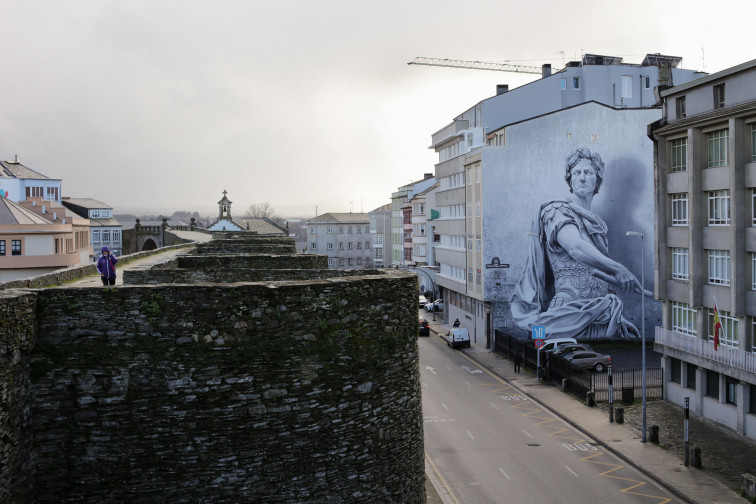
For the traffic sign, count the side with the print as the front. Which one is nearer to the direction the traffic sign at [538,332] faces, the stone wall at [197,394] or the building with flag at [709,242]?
the stone wall

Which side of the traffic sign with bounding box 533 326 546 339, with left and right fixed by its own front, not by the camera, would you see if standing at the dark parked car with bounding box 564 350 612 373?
left

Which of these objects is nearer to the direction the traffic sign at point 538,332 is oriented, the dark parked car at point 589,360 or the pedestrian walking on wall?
the pedestrian walking on wall

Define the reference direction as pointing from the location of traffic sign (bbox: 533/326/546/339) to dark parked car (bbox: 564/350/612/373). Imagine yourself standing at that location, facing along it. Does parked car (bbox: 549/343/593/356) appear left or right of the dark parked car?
left

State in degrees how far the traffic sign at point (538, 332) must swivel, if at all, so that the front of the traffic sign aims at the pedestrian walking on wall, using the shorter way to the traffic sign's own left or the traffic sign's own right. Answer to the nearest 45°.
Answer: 0° — it already faces them

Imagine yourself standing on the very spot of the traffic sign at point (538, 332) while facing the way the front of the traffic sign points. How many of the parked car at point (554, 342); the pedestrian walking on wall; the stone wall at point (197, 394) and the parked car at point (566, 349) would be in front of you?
2

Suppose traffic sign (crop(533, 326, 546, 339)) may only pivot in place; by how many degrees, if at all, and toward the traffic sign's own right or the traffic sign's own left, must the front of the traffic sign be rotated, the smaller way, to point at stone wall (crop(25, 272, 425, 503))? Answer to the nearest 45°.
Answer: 0° — it already faces it

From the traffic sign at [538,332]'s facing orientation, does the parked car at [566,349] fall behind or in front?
behind

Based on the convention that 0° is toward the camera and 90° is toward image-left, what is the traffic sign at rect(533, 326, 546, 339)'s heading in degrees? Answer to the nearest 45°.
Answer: approximately 0°

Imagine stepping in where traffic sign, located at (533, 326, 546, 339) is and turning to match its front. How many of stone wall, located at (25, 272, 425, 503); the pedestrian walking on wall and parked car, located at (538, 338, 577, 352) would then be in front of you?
2

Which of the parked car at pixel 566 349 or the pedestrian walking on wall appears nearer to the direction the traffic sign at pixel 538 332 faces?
the pedestrian walking on wall

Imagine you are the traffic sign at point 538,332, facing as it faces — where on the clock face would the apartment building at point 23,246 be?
The apartment building is roughly at 3 o'clock from the traffic sign.

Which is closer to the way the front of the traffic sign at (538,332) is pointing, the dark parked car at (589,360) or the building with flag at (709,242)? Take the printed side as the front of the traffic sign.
the building with flag

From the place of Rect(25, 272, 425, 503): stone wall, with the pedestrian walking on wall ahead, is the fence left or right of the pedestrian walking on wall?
right

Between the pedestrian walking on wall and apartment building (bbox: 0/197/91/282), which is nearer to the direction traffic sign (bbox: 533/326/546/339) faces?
the pedestrian walking on wall
